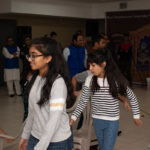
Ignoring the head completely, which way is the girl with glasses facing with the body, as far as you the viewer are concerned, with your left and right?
facing the viewer and to the left of the viewer

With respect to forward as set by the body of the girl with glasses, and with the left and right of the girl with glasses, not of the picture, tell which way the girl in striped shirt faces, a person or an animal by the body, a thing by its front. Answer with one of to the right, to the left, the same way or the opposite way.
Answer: the same way

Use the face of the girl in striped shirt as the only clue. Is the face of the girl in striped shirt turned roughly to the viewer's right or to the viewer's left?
to the viewer's left

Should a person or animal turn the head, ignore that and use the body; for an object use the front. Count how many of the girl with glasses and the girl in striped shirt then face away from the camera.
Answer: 0

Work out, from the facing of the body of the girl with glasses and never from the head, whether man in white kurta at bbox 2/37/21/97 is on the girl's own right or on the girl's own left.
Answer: on the girl's own right

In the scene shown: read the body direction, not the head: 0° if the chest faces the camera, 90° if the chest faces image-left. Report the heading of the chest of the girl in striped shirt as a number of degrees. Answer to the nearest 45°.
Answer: approximately 45°

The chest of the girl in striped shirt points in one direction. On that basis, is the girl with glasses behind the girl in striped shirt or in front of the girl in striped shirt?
in front

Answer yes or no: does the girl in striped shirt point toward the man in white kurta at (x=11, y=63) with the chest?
no
